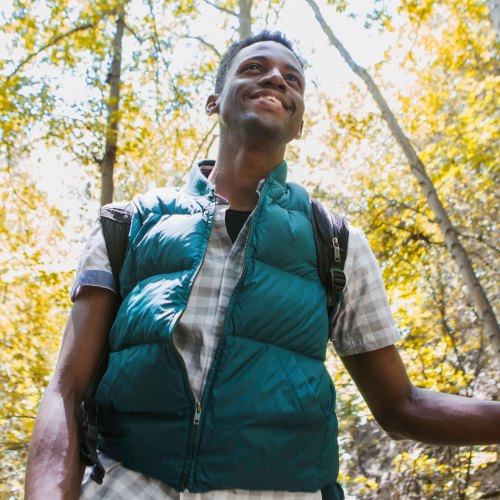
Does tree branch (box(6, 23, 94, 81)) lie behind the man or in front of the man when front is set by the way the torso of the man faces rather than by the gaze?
behind

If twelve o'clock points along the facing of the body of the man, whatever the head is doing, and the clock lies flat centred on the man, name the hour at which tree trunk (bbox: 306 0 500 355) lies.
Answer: The tree trunk is roughly at 7 o'clock from the man.

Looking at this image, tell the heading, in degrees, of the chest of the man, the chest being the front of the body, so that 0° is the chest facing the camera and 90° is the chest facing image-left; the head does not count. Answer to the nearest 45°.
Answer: approximately 0°

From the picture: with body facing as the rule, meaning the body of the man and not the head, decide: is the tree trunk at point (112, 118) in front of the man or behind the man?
behind

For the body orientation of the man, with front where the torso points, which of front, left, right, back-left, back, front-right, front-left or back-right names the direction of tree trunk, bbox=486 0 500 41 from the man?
back-left
